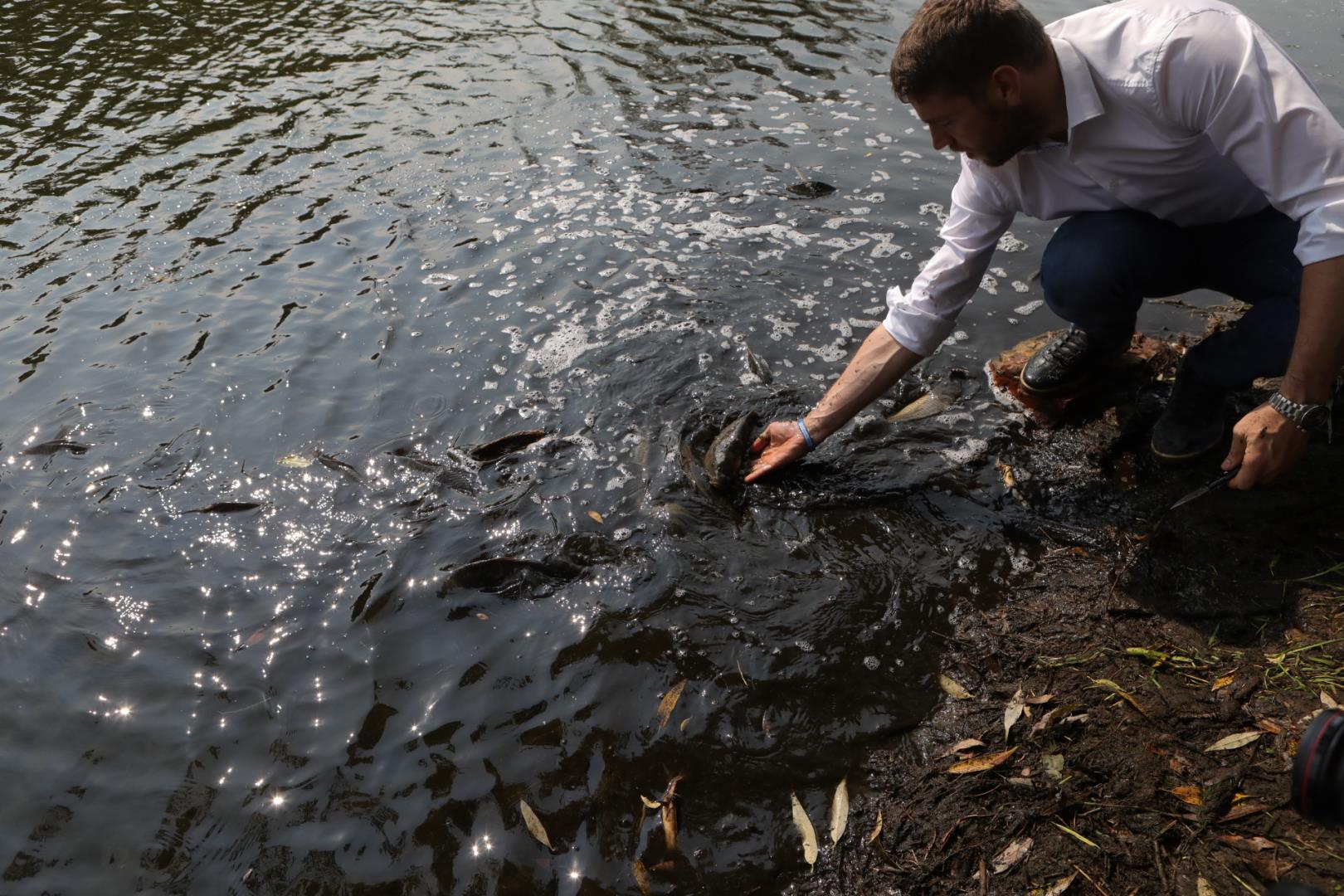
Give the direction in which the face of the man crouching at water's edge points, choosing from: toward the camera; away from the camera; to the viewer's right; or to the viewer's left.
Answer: to the viewer's left

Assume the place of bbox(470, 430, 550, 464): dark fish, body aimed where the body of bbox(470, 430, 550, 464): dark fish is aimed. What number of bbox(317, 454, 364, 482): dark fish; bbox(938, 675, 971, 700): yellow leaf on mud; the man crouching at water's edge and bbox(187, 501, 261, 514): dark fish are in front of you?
2

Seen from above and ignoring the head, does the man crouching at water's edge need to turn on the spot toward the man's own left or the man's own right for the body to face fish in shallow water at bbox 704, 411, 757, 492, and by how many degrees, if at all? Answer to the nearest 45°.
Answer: approximately 45° to the man's own right

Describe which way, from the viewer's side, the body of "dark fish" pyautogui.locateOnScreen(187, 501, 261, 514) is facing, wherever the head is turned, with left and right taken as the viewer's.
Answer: facing to the right of the viewer

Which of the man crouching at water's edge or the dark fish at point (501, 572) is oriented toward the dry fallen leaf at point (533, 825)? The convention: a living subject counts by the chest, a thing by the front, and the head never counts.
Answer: the man crouching at water's edge

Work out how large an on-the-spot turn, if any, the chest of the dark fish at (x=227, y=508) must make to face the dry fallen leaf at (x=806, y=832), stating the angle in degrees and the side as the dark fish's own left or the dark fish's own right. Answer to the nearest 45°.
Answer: approximately 45° to the dark fish's own right
